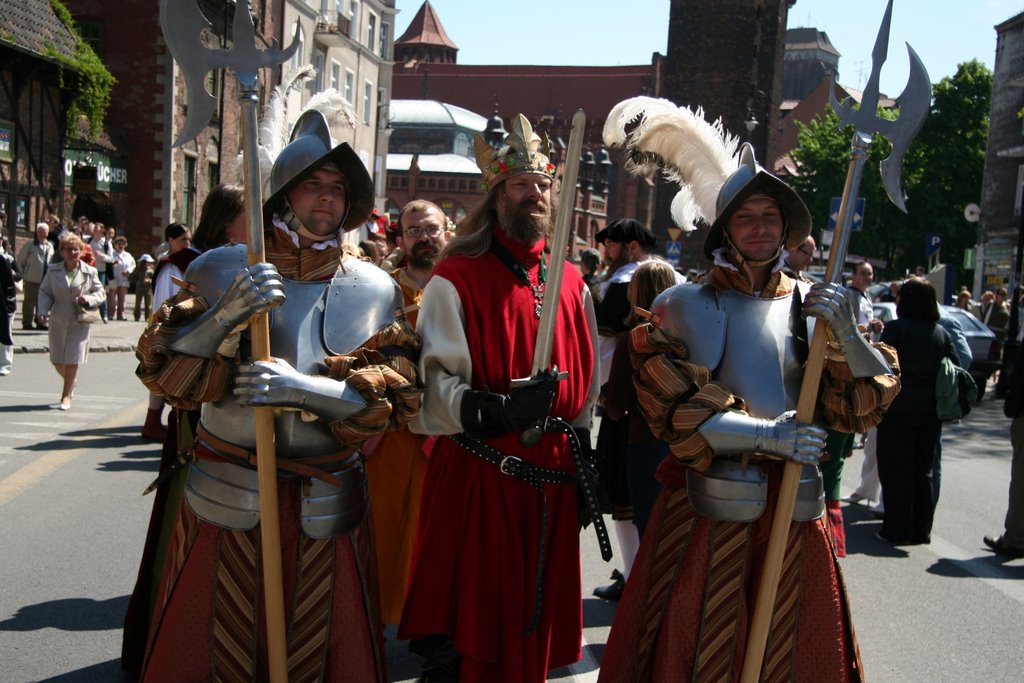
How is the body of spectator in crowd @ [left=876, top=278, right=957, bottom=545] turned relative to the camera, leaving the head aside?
away from the camera

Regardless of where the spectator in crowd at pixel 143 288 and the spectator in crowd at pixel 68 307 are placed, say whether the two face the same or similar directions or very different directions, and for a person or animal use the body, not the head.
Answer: same or similar directions

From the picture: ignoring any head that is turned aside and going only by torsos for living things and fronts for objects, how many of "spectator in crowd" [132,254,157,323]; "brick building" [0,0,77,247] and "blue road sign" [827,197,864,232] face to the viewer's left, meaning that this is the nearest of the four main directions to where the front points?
0

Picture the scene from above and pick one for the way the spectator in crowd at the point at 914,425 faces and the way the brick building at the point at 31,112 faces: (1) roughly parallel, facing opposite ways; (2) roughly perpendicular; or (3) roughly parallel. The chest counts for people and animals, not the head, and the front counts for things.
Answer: roughly perpendicular

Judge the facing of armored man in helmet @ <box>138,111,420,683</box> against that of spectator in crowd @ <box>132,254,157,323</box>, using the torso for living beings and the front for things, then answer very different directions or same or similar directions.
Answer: same or similar directions

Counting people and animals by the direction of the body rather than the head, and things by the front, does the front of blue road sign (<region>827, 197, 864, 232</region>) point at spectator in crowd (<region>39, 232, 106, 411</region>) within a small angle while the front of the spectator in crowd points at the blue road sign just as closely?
no

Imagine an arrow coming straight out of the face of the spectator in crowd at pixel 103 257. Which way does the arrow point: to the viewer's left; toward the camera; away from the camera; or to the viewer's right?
toward the camera

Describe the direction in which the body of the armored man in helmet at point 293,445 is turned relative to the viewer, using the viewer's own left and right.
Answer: facing the viewer

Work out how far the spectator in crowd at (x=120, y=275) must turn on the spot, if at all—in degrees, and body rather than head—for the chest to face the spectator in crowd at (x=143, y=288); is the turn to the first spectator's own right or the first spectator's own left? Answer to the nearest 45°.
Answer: approximately 135° to the first spectator's own left

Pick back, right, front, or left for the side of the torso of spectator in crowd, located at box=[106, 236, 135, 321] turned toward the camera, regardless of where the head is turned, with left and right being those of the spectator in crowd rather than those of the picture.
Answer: front

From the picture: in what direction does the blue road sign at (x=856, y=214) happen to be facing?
toward the camera

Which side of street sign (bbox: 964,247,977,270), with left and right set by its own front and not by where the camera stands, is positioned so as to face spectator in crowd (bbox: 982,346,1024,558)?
front

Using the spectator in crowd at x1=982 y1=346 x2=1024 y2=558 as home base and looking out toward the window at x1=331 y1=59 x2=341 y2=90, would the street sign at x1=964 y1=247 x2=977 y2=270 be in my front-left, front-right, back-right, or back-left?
front-right

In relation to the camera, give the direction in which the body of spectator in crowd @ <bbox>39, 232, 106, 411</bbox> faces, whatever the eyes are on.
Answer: toward the camera

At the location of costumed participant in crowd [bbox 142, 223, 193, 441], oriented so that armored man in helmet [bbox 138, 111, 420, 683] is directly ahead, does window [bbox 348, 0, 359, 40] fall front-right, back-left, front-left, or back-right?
back-left

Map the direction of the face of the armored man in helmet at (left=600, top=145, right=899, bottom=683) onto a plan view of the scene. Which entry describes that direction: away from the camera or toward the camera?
toward the camera
